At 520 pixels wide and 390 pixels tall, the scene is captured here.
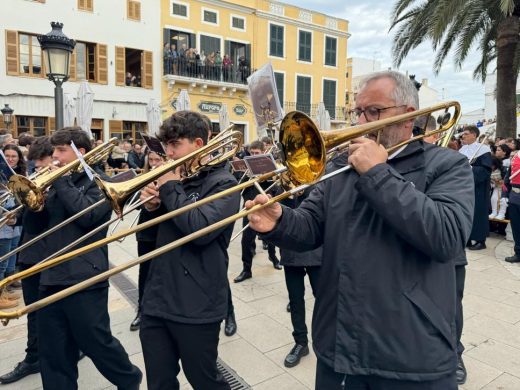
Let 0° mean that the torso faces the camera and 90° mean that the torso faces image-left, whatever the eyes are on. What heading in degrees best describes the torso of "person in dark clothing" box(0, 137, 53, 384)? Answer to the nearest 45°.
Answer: approximately 90°

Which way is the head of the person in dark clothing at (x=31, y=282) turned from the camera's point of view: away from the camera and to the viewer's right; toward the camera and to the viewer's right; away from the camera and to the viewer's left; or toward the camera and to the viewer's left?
toward the camera and to the viewer's left

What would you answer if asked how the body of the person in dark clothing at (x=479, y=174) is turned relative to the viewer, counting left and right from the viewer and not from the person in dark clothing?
facing the viewer and to the left of the viewer

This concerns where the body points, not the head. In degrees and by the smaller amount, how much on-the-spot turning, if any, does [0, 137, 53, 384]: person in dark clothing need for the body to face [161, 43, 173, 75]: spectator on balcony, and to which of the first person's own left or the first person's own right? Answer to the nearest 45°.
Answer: approximately 90° to the first person's own right

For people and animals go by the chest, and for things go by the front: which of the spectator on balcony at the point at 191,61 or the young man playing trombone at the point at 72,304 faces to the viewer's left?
the young man playing trombone

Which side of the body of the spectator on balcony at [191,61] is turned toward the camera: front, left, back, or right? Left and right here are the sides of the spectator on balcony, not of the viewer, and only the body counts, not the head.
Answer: front

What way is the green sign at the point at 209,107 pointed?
toward the camera

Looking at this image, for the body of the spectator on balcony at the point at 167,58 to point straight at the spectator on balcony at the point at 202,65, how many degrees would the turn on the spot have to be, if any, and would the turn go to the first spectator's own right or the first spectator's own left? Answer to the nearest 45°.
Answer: approximately 45° to the first spectator's own left

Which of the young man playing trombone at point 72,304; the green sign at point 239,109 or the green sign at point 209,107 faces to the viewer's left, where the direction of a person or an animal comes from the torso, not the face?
the young man playing trombone

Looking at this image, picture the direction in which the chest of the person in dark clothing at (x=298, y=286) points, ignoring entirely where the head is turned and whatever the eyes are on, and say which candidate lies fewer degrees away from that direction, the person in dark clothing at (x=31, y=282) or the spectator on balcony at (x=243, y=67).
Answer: the person in dark clothing

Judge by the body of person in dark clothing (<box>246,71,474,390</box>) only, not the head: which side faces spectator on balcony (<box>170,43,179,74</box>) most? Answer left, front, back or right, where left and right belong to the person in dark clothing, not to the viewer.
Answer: right

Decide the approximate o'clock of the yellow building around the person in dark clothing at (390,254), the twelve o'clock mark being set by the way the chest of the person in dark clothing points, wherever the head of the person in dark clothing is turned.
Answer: The yellow building is roughly at 4 o'clock from the person in dark clothing.

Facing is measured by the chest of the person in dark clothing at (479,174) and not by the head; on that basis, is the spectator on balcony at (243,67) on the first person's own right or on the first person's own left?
on the first person's own right

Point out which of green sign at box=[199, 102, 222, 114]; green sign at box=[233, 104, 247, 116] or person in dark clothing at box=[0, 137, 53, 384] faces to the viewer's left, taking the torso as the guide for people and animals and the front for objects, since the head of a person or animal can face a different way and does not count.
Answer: the person in dark clothing

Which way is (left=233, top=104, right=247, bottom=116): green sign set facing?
toward the camera

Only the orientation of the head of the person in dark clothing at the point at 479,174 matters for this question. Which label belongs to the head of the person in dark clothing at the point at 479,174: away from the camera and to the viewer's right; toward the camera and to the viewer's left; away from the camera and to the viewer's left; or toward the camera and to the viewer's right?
toward the camera and to the viewer's left
